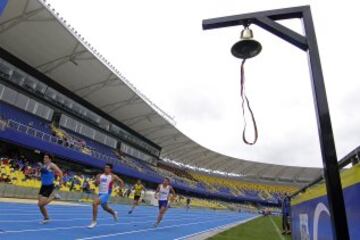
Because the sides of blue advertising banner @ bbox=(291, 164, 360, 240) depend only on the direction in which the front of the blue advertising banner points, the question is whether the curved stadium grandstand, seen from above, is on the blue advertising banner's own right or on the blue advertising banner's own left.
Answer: on the blue advertising banner's own right

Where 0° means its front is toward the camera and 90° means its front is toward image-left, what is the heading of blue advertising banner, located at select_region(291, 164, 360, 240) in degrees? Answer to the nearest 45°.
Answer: approximately 45°
